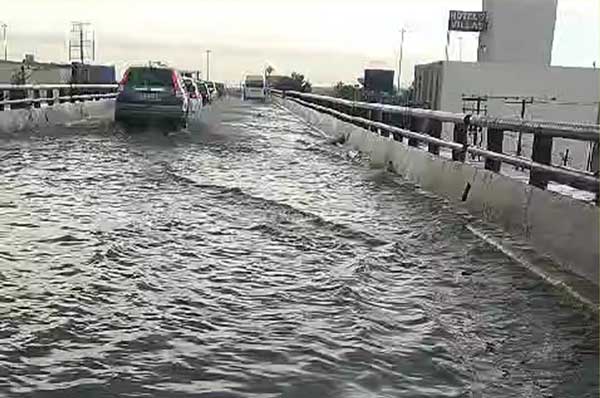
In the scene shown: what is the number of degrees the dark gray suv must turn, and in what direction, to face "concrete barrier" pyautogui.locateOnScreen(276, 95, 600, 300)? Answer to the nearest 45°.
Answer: approximately 180°

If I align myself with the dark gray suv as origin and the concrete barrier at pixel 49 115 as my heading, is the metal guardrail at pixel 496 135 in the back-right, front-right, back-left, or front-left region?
back-left

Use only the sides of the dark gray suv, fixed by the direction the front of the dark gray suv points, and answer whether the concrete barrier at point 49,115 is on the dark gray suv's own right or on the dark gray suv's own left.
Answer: on the dark gray suv's own left

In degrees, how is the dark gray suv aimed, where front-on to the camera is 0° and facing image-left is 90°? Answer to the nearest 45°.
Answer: approximately 180°

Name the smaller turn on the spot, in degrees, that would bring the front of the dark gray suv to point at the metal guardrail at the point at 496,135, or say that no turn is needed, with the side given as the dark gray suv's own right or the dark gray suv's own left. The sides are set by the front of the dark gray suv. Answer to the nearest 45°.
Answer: approximately 180°
